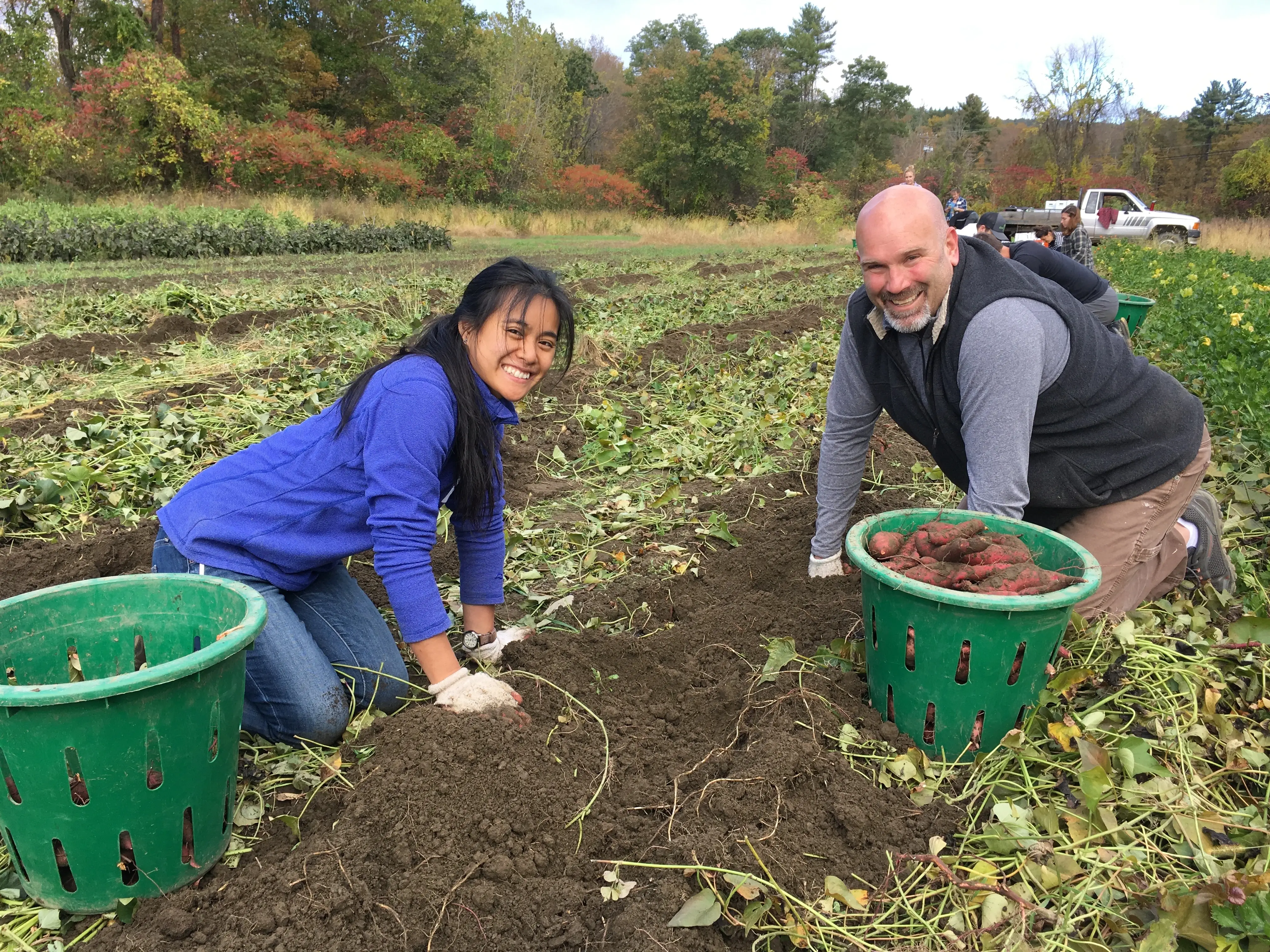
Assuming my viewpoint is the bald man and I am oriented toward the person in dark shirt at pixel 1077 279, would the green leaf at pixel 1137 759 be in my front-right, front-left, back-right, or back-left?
back-right

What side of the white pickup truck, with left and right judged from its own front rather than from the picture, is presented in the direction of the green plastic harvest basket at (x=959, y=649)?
right

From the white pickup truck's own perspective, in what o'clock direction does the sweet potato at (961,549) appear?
The sweet potato is roughly at 3 o'clock from the white pickup truck.

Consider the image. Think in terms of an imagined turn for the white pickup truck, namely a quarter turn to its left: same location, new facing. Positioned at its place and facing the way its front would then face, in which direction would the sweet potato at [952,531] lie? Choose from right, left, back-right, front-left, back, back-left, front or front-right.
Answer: back

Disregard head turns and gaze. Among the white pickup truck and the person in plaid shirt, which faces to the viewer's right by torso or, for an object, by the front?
the white pickup truck

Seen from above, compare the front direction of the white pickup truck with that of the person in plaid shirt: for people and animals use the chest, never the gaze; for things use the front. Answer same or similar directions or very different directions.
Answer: very different directions

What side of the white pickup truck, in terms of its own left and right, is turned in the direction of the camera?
right
